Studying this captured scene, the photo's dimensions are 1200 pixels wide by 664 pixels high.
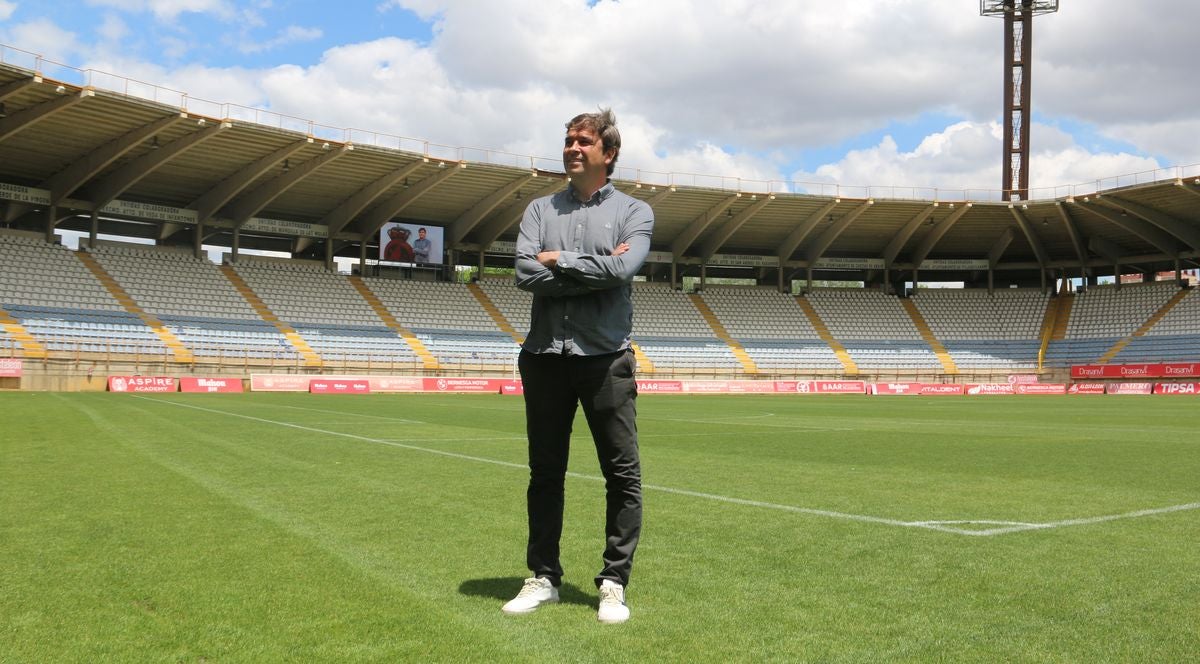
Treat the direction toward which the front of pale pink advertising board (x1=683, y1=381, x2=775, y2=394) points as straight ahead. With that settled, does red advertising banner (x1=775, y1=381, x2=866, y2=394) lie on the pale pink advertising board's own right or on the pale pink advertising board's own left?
on the pale pink advertising board's own left

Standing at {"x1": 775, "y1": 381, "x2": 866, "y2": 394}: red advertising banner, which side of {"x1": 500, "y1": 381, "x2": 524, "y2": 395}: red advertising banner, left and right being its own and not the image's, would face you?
left

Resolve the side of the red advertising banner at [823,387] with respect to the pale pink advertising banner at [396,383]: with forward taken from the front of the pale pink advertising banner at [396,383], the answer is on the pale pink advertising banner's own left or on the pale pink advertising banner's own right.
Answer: on the pale pink advertising banner's own left

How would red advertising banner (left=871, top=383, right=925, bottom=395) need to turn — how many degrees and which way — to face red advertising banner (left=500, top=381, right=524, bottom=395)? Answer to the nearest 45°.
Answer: approximately 45° to its right

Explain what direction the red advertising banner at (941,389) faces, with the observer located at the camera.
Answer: facing the viewer

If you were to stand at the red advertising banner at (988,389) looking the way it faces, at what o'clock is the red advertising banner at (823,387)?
the red advertising banner at (823,387) is roughly at 2 o'clock from the red advertising banner at (988,389).

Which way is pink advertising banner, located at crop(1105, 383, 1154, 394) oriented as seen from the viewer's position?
toward the camera

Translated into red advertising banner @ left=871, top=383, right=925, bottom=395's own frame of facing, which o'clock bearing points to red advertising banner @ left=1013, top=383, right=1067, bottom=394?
red advertising banner @ left=1013, top=383, right=1067, bottom=394 is roughly at 8 o'clock from red advertising banner @ left=871, top=383, right=925, bottom=395.

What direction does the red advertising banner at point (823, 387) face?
toward the camera

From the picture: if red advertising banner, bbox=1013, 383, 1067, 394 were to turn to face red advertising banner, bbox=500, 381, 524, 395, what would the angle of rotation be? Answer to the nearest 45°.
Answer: approximately 45° to its right

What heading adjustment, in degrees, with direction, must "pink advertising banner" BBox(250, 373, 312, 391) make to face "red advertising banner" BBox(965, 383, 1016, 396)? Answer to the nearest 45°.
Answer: approximately 90° to its left

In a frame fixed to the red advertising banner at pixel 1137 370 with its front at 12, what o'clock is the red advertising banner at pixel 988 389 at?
the red advertising banner at pixel 988 389 is roughly at 2 o'clock from the red advertising banner at pixel 1137 370.

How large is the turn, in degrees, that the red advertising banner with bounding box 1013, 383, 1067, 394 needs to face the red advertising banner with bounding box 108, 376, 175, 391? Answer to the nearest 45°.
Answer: approximately 45° to its right

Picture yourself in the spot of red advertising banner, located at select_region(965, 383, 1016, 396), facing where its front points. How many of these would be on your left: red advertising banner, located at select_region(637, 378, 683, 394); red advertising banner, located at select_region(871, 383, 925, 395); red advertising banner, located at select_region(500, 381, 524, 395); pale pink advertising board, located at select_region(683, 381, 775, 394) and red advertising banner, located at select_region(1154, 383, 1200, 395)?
1
